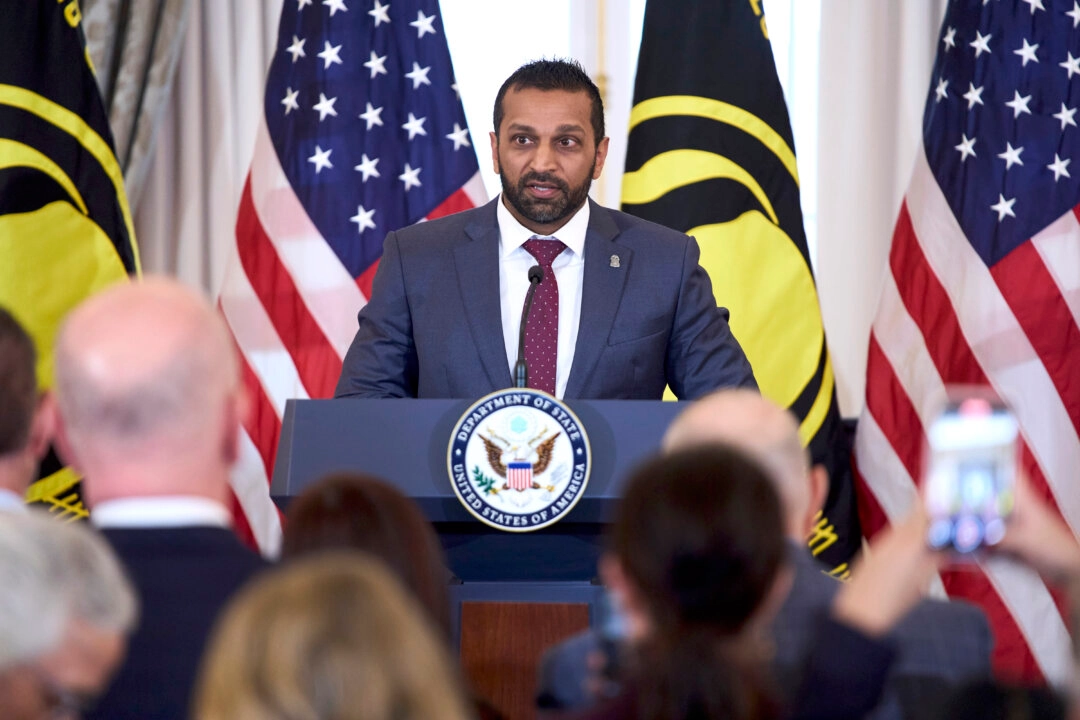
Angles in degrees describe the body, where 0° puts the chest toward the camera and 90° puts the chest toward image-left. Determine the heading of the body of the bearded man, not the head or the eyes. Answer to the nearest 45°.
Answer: approximately 0°

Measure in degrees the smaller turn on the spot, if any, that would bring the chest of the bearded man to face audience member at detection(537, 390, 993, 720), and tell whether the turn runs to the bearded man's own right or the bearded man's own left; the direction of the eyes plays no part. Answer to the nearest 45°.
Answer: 0° — they already face them

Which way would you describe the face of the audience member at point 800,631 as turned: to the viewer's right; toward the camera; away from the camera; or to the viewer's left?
away from the camera

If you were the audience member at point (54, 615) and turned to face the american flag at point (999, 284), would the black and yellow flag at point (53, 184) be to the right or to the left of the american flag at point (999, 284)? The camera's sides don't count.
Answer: left

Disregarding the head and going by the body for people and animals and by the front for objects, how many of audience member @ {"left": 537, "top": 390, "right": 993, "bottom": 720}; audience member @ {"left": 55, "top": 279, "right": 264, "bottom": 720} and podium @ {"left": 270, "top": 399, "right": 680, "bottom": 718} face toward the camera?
1

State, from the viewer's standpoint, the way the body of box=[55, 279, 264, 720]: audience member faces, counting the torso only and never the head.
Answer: away from the camera

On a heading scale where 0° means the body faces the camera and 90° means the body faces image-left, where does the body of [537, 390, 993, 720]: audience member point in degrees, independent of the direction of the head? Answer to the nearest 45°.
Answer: approximately 180°

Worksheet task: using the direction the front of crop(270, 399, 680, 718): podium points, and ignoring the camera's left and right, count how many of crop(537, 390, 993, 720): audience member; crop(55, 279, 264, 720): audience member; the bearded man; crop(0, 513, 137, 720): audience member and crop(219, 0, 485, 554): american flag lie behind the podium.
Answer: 2

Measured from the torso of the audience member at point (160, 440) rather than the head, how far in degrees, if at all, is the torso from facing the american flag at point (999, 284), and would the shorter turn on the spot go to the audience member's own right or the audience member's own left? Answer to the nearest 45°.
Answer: approximately 45° to the audience member's own right

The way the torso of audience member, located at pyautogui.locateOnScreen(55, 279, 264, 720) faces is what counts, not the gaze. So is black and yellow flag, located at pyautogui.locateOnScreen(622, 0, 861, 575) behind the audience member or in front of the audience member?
in front

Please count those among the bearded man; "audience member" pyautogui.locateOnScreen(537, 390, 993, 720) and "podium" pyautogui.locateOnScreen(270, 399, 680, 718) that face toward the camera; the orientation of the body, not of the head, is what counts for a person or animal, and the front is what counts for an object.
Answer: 2

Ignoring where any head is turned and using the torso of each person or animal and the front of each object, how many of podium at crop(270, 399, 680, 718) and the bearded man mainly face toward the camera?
2

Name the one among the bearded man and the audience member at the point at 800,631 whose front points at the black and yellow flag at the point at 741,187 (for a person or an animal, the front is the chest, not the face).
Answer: the audience member

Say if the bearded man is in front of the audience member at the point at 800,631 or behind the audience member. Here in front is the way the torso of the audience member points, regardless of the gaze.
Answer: in front

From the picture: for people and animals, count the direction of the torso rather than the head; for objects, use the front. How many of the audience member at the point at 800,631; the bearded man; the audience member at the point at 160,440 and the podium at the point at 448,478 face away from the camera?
2

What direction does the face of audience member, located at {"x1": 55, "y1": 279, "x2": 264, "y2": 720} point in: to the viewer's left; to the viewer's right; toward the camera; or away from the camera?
away from the camera
